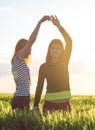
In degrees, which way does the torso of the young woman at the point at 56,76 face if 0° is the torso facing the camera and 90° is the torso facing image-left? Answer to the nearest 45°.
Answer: approximately 0°

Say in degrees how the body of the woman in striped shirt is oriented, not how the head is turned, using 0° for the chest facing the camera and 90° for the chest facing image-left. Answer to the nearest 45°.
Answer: approximately 270°

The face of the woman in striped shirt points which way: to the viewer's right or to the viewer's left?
to the viewer's right
